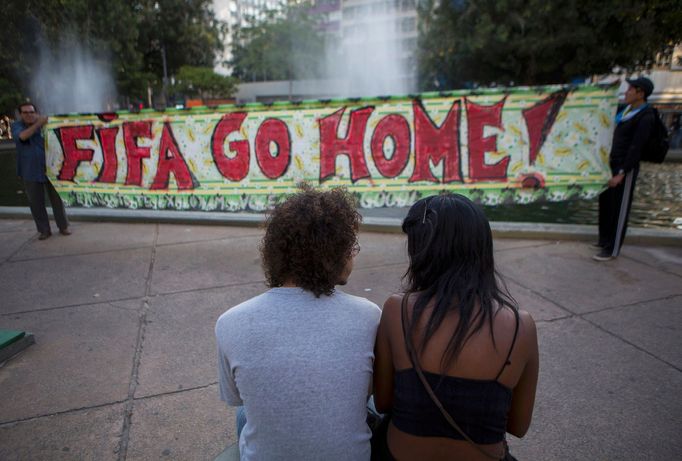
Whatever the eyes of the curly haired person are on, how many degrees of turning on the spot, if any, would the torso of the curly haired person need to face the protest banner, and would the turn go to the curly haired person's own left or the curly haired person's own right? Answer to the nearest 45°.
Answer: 0° — they already face it

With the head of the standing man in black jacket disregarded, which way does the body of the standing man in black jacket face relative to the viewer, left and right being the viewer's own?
facing to the left of the viewer

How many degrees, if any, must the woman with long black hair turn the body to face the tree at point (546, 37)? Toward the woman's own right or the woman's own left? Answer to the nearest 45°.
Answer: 0° — they already face it

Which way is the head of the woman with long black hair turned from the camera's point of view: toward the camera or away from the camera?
away from the camera

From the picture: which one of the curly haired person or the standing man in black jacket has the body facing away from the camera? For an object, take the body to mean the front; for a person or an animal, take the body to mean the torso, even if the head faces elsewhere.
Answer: the curly haired person

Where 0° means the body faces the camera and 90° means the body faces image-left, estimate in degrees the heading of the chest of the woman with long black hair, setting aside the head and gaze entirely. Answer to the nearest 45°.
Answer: approximately 180°

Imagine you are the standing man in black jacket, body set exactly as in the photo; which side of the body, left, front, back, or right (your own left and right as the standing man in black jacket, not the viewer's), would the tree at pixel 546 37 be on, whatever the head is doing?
right

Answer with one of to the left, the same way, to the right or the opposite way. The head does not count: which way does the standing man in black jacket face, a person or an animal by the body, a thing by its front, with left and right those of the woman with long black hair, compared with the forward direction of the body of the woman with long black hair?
to the left

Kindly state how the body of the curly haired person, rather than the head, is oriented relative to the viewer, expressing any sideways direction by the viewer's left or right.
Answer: facing away from the viewer
